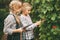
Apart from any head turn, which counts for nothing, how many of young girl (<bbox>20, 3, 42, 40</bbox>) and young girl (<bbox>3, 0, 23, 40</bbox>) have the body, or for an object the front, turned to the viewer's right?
2

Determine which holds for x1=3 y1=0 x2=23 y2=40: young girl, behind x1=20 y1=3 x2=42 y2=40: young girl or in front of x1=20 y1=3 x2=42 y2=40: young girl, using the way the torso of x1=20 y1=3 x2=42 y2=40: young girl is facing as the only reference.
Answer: behind

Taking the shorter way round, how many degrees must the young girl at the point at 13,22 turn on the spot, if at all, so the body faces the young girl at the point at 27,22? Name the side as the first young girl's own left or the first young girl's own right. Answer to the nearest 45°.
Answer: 0° — they already face them

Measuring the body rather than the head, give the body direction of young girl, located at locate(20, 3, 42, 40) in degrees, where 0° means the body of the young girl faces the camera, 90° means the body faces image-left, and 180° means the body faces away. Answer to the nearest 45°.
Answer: approximately 270°

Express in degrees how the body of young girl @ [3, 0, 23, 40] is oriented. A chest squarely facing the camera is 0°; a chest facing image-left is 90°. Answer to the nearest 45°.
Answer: approximately 270°
